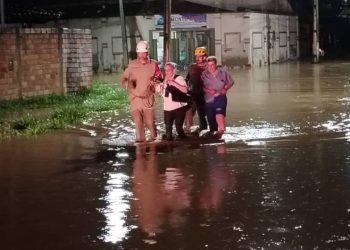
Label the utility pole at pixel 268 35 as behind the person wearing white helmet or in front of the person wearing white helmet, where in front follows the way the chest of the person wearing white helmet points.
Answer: behind

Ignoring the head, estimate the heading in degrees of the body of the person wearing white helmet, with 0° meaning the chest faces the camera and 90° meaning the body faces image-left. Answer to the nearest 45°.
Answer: approximately 0°

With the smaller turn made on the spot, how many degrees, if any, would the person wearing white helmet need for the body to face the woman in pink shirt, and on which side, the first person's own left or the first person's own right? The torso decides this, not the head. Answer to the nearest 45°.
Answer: approximately 135° to the first person's own left

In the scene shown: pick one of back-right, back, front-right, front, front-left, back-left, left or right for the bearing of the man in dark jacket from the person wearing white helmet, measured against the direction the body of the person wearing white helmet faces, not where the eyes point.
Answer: back-left
